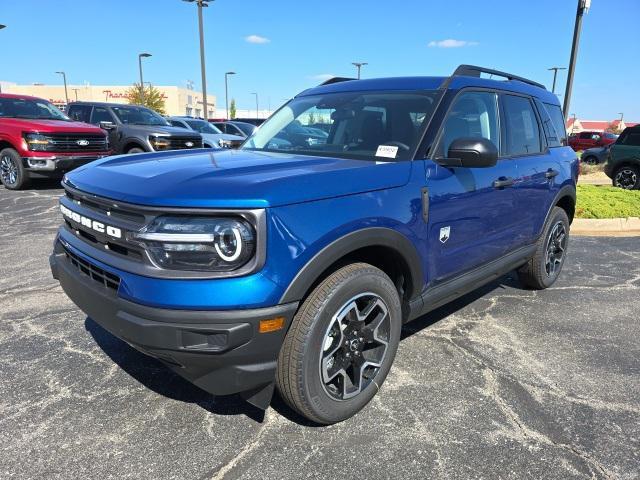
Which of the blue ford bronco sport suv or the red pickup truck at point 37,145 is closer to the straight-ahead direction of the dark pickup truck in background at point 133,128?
the blue ford bronco sport suv

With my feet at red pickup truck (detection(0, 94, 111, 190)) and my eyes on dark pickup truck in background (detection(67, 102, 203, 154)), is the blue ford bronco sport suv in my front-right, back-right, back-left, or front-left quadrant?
back-right

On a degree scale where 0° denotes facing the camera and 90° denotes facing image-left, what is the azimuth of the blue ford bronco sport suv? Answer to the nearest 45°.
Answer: approximately 45°

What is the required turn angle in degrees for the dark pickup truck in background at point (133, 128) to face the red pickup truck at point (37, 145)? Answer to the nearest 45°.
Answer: approximately 90° to its right

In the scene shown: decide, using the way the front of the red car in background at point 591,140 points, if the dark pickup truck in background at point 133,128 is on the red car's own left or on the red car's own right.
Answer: on the red car's own right

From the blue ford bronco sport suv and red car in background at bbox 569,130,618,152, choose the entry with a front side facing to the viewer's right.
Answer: the red car in background

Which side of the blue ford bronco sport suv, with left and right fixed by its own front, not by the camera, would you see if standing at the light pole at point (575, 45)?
back

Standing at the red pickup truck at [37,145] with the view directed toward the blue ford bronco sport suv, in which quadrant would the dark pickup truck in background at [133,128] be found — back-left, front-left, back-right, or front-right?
back-left
